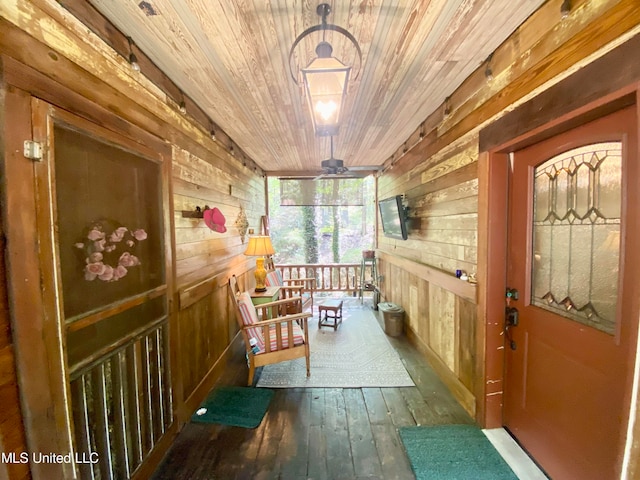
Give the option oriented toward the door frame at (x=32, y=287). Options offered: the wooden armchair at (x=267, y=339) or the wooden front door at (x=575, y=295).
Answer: the wooden front door

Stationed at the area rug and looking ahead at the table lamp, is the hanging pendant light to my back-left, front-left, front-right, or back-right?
back-left

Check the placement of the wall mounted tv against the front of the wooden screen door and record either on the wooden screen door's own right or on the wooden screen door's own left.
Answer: on the wooden screen door's own left

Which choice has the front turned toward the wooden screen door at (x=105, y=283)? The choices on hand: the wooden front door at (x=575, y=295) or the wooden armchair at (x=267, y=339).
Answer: the wooden front door

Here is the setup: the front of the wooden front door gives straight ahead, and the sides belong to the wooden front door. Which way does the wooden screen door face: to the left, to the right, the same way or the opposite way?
the opposite way

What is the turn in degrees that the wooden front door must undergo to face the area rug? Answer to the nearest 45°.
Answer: approximately 45° to its right

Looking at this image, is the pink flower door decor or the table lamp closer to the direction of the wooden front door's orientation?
the pink flower door decor

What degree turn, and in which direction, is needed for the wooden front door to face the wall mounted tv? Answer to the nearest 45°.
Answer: approximately 90° to its right

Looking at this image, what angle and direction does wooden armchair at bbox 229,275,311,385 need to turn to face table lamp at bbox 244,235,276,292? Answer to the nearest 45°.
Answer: approximately 90° to its left

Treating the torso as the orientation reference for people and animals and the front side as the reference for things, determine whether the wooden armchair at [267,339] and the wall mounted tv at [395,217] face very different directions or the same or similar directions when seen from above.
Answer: very different directions
